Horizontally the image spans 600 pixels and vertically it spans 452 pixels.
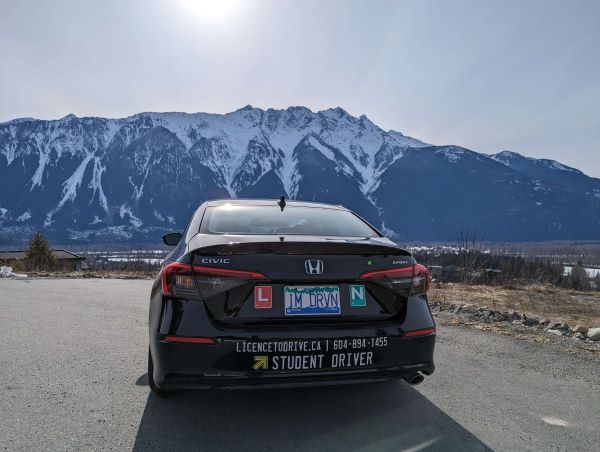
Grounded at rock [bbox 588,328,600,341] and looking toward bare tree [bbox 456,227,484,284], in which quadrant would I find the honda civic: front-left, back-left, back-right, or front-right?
back-left

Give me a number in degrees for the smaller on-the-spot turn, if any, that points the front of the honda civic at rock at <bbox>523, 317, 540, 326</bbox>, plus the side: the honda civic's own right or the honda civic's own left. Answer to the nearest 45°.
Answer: approximately 45° to the honda civic's own right

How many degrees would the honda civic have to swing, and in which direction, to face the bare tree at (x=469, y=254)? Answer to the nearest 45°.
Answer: approximately 45° to its right

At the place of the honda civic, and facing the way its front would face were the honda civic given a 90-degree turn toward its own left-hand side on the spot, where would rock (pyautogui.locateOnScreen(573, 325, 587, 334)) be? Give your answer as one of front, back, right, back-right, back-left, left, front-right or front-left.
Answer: back-right

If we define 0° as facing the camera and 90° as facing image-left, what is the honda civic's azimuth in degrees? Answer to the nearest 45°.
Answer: approximately 180°

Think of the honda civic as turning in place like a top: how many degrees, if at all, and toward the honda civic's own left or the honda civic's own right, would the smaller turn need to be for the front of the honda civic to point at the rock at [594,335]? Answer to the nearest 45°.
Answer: approximately 45° to the honda civic's own right

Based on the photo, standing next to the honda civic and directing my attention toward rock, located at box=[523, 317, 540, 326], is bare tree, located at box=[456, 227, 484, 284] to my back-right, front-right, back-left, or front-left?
front-left

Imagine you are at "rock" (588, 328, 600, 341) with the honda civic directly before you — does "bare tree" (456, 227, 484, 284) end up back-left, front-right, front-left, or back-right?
back-right
